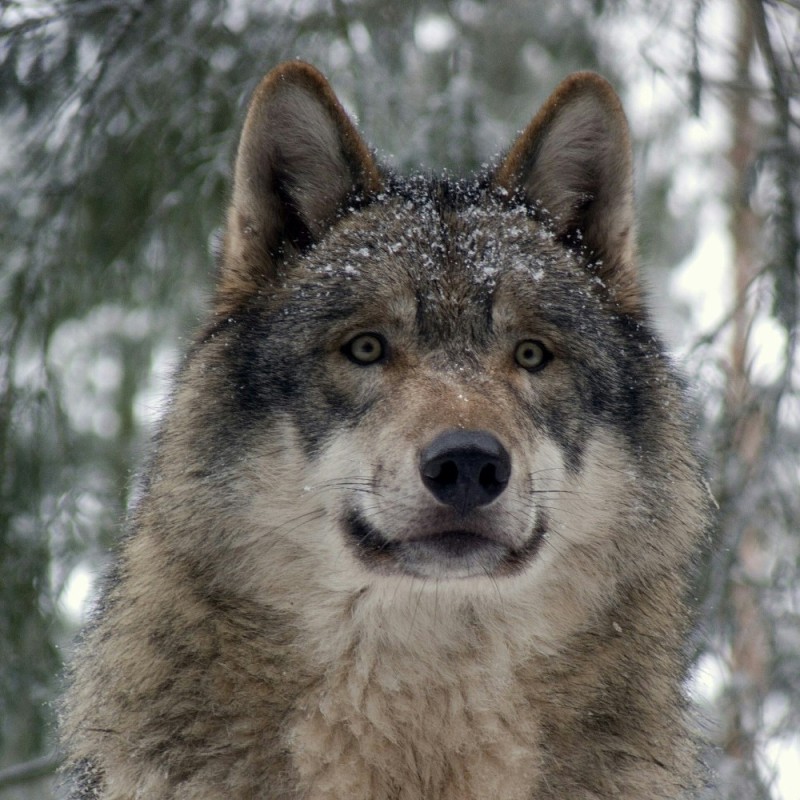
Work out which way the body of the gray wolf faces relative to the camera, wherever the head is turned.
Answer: toward the camera
